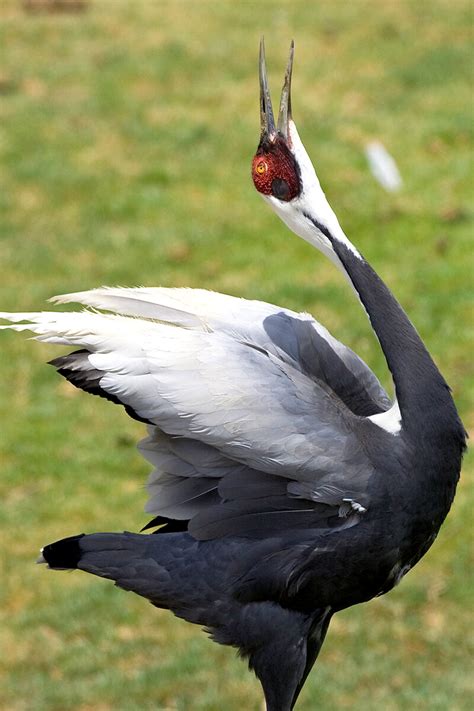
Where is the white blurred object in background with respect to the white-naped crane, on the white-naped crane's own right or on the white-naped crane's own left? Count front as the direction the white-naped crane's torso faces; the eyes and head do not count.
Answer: on the white-naped crane's own left

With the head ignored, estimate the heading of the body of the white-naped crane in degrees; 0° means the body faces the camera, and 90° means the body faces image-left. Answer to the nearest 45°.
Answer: approximately 270°
